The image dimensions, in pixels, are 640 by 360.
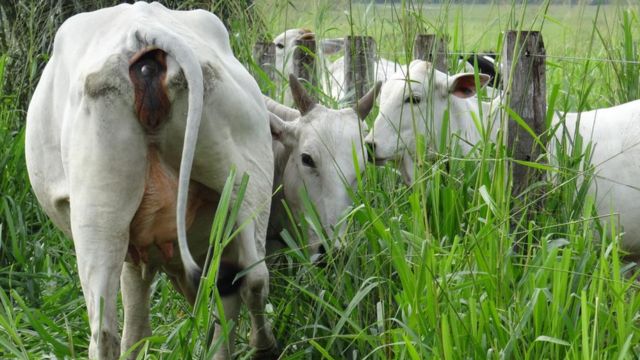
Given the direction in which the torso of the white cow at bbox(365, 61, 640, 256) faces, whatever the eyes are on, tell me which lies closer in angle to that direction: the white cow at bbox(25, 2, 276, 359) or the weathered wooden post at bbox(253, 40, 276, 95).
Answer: the weathered wooden post

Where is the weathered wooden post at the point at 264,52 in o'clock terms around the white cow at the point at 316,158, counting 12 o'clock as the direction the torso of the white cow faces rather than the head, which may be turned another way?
The weathered wooden post is roughly at 7 o'clock from the white cow.

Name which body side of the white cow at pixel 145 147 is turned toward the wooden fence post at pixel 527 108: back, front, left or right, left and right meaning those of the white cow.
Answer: right

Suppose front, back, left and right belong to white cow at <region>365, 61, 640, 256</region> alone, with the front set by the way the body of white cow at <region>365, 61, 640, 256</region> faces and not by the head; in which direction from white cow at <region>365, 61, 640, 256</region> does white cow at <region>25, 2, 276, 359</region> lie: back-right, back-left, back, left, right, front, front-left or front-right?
front-left

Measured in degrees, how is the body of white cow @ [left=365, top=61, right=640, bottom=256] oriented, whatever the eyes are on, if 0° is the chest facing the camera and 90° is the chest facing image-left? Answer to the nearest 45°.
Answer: approximately 90°

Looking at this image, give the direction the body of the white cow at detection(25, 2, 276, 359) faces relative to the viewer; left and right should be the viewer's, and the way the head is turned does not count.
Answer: facing away from the viewer

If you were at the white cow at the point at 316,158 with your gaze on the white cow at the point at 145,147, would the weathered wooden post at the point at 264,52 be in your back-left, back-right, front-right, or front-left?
back-right

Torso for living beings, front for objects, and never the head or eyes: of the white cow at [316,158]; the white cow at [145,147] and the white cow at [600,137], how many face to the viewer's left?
1

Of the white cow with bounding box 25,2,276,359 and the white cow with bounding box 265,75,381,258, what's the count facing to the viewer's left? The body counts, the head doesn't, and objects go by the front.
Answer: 0
